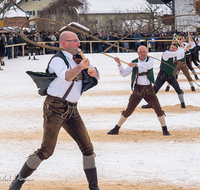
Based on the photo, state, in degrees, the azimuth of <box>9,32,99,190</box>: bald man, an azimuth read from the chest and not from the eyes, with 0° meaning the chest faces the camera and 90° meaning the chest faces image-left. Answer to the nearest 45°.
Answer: approximately 315°

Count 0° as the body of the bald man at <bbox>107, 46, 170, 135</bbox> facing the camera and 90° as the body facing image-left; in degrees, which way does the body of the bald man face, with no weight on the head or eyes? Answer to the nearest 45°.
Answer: approximately 0°

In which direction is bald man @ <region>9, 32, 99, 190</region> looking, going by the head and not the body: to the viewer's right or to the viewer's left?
to the viewer's right

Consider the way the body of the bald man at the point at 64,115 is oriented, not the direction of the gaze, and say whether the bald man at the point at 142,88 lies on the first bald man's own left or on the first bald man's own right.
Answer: on the first bald man's own left

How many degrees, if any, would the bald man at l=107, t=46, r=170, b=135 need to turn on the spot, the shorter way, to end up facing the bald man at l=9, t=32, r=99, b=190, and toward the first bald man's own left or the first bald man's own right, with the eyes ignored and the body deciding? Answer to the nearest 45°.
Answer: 0° — they already face them
